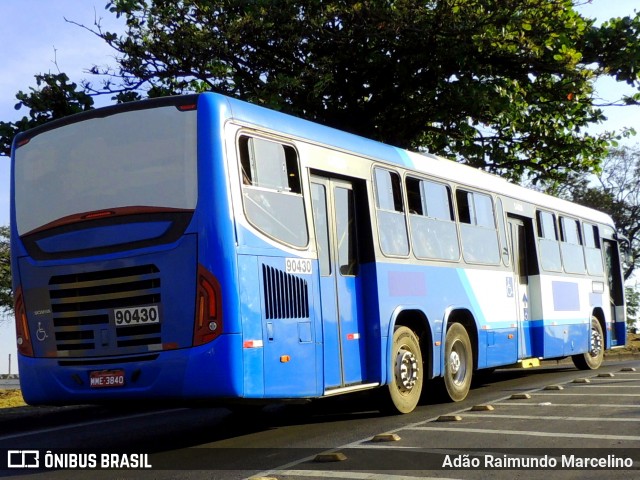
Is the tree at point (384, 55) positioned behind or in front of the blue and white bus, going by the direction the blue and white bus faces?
in front

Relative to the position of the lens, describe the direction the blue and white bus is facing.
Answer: facing away from the viewer and to the right of the viewer
